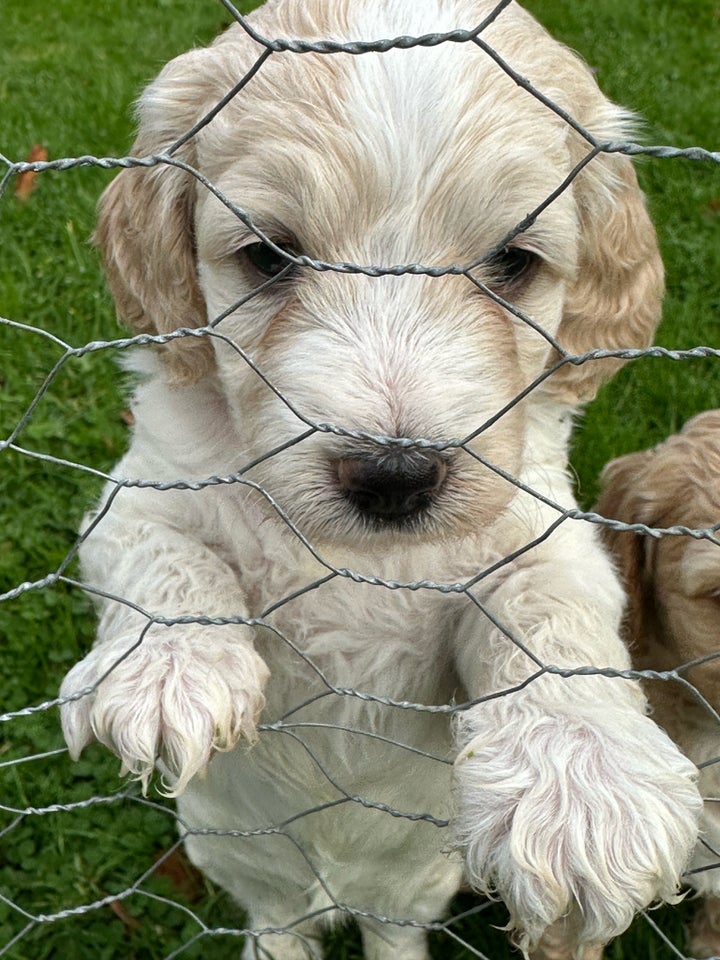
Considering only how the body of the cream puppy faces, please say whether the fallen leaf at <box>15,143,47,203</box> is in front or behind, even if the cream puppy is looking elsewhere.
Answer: behind

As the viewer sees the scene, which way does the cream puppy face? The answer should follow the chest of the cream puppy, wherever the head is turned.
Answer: toward the camera

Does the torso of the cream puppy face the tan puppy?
no
